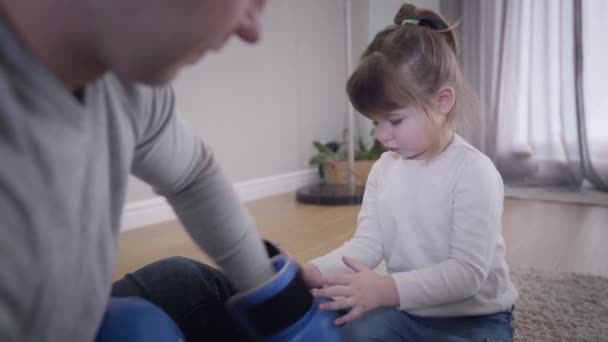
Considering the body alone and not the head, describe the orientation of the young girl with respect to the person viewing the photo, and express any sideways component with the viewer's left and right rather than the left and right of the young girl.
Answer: facing the viewer and to the left of the viewer

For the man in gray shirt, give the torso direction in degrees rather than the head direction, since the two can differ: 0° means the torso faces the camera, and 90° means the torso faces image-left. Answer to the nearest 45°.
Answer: approximately 315°

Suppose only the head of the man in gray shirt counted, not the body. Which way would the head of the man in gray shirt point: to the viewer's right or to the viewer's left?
to the viewer's right

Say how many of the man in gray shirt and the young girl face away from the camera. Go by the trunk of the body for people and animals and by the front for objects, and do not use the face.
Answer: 0

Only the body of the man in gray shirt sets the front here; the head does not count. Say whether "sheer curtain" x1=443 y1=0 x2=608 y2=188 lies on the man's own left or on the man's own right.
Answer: on the man's own left

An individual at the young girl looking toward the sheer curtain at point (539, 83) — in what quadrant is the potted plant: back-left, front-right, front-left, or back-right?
front-left

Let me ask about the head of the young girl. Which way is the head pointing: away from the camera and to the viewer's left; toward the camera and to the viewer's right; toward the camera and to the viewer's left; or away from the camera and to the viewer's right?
toward the camera and to the viewer's left

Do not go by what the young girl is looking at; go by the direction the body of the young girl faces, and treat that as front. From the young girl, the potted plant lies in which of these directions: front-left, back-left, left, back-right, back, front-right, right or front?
back-right
